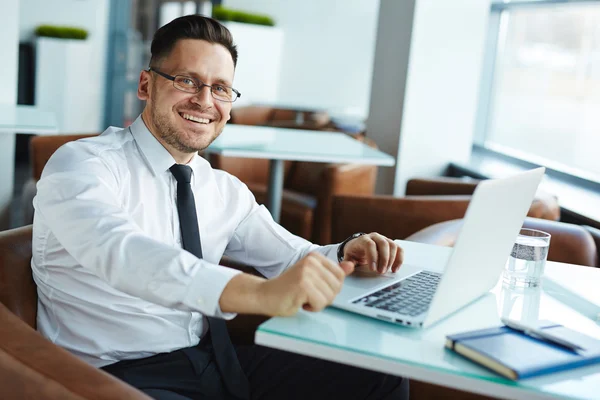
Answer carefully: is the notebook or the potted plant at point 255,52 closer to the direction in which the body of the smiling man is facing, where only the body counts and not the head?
the notebook

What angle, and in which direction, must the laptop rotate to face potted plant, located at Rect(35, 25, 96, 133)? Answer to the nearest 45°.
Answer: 0° — it already faces it

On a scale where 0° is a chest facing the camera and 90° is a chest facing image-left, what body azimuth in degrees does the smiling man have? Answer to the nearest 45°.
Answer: approximately 315°

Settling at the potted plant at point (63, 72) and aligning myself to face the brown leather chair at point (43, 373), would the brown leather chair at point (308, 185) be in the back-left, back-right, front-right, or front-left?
front-left

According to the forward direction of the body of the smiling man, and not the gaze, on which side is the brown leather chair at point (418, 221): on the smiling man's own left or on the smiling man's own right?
on the smiling man's own left

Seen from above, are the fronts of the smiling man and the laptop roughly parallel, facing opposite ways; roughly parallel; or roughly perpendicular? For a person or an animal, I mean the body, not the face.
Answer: roughly parallel, facing opposite ways

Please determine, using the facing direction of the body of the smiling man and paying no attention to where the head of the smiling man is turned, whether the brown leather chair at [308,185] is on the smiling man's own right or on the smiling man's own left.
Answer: on the smiling man's own left

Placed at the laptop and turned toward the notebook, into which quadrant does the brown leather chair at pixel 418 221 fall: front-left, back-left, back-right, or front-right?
back-left

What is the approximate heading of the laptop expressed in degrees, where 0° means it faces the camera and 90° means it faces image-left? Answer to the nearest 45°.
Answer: approximately 135°
